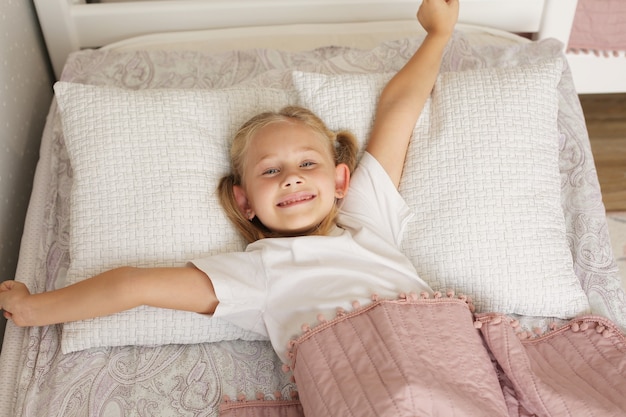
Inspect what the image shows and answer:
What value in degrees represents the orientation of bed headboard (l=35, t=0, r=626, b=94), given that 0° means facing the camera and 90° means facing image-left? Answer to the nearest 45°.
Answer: approximately 0°
